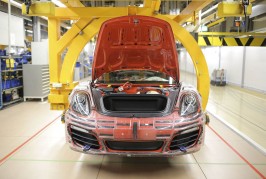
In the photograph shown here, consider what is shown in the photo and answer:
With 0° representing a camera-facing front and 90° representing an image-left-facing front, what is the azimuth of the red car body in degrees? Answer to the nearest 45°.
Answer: approximately 0°
